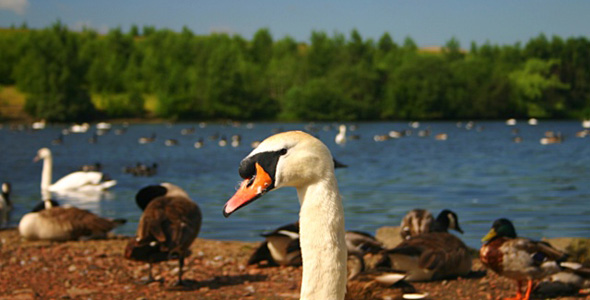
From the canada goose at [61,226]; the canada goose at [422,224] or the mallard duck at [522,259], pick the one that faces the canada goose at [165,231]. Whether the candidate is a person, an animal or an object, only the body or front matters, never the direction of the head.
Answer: the mallard duck

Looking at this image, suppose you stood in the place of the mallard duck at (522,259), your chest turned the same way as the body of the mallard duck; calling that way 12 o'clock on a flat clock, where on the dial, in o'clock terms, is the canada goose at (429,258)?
The canada goose is roughly at 1 o'clock from the mallard duck.

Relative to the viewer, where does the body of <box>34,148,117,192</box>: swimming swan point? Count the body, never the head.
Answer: to the viewer's left

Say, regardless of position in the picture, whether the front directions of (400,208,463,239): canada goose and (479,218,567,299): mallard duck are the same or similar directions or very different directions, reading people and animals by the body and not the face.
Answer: very different directions

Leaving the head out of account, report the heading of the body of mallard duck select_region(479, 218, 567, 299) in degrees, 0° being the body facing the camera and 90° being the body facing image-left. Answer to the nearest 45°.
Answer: approximately 90°

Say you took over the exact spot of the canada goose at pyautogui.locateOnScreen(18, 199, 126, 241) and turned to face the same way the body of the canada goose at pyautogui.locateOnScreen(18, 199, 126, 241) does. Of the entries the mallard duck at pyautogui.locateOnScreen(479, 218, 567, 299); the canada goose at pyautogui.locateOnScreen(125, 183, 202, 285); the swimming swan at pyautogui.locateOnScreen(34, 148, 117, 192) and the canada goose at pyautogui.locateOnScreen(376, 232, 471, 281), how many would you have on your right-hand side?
1

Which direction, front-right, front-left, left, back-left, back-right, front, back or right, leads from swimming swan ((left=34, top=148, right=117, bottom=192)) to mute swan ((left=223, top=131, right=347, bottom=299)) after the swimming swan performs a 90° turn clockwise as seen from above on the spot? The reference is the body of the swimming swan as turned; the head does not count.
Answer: back

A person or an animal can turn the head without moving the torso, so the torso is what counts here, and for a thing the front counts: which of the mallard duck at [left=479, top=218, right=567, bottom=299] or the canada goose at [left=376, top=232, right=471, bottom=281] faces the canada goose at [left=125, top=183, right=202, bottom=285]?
the mallard duck

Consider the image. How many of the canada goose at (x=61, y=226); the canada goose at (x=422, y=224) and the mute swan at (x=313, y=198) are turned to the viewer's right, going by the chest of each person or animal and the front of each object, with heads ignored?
1

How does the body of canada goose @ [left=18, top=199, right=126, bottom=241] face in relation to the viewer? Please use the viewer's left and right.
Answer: facing to the left of the viewer

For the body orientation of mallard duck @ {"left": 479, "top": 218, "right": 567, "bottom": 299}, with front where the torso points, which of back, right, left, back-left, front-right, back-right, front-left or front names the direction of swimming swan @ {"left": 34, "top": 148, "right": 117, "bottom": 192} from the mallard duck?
front-right
